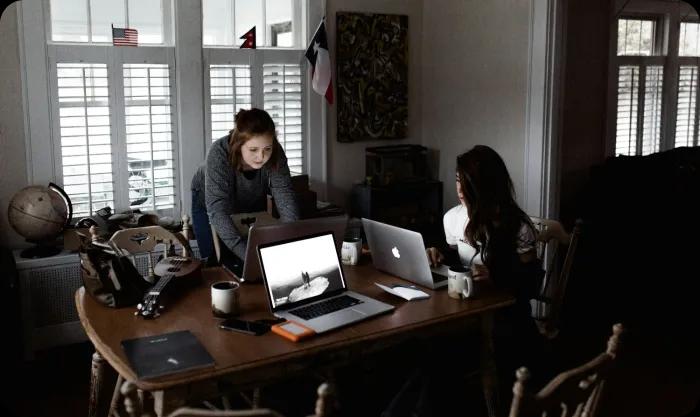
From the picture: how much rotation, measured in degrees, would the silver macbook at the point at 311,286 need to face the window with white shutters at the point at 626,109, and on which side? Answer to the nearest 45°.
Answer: approximately 90° to its left

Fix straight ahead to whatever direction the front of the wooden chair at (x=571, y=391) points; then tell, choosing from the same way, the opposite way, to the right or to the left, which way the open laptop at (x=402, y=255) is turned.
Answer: to the right

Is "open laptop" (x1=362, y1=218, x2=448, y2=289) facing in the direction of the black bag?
no

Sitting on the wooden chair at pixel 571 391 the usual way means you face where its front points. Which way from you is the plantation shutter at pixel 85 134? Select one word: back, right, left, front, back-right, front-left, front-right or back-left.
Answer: front

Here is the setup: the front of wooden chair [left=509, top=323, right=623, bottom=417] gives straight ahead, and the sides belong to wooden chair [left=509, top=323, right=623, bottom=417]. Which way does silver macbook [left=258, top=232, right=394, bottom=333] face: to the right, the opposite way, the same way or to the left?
the opposite way

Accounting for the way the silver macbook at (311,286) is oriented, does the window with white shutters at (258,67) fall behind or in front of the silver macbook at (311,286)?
behind

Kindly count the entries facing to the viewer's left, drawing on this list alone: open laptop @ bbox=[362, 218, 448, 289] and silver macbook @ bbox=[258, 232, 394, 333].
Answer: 0

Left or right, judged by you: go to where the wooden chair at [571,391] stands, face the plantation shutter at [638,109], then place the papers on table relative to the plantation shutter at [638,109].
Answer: left

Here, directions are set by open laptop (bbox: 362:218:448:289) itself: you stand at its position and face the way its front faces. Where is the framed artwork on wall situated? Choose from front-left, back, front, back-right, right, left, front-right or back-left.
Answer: front-left

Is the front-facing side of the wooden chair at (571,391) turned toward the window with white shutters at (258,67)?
yes

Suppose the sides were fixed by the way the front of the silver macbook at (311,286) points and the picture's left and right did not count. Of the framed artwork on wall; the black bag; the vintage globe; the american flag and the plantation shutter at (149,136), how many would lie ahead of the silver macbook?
0

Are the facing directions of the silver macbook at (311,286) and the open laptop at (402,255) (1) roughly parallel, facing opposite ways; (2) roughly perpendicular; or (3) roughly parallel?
roughly perpendicular

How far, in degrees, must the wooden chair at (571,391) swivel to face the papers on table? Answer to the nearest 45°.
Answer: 0° — it already faces it

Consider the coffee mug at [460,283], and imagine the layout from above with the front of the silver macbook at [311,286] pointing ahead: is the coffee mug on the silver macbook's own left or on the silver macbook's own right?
on the silver macbook's own left

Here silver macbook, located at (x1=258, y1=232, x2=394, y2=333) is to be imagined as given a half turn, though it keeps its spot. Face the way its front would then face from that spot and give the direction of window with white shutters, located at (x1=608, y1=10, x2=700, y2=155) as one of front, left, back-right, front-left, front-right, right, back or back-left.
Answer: right

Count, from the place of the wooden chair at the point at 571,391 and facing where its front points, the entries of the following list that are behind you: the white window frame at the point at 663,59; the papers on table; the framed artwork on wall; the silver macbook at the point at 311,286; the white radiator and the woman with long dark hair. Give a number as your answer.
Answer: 0

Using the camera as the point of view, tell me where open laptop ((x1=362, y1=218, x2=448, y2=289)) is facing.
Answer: facing away from the viewer and to the right of the viewer

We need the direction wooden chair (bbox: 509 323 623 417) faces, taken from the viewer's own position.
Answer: facing away from the viewer and to the left of the viewer

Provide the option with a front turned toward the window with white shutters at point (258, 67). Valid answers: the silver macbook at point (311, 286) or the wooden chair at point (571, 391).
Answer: the wooden chair

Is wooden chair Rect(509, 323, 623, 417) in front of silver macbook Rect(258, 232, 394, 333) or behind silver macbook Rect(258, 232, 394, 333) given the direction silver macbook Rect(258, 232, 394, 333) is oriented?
in front

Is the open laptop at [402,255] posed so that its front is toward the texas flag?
no

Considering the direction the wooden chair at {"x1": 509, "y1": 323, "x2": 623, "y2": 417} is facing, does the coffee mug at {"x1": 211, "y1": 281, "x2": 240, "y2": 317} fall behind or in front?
in front
